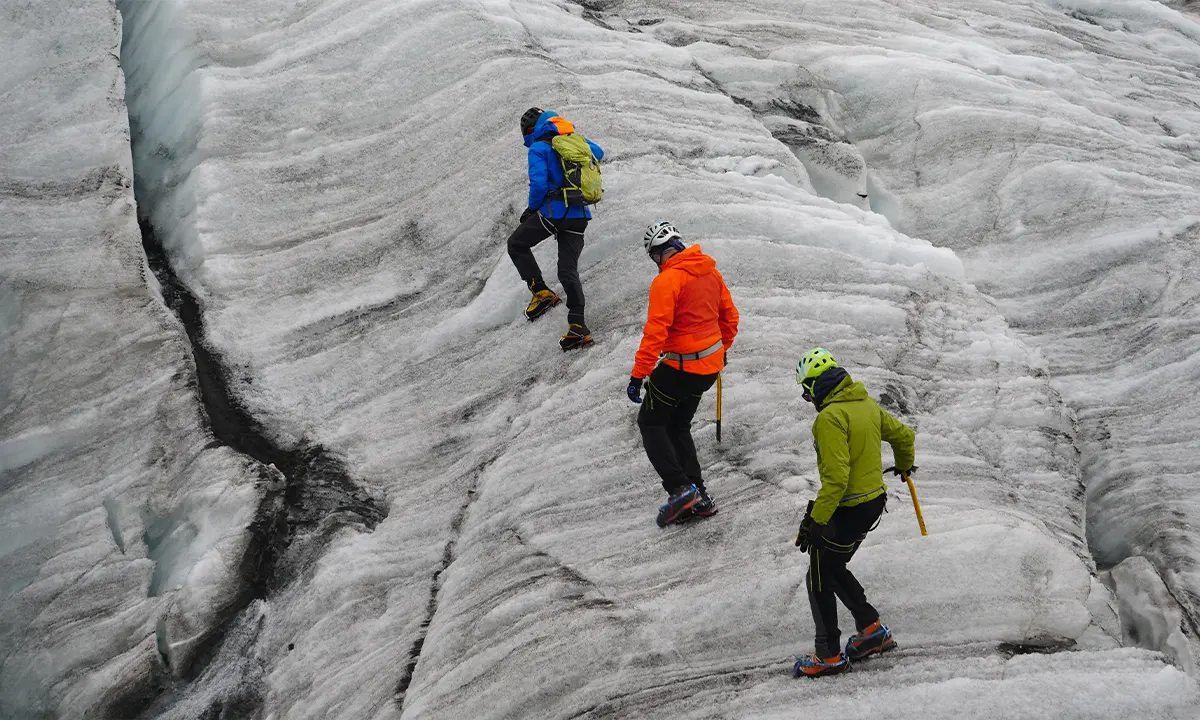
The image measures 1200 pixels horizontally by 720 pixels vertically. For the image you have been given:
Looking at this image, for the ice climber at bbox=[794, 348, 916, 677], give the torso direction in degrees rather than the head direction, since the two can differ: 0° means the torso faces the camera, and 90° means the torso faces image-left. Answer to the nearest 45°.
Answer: approximately 135°

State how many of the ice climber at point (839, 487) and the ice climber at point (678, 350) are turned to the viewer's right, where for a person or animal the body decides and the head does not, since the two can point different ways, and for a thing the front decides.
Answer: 0

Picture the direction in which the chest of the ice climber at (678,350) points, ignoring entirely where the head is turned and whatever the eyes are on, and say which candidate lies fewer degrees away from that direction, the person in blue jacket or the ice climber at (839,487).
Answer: the person in blue jacket

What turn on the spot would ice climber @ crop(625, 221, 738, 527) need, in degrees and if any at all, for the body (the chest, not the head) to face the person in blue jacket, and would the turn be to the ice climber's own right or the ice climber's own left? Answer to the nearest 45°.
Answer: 0° — they already face them

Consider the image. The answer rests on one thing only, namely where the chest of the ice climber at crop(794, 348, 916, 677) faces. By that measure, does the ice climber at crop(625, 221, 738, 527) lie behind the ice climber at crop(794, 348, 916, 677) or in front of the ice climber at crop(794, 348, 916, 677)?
in front

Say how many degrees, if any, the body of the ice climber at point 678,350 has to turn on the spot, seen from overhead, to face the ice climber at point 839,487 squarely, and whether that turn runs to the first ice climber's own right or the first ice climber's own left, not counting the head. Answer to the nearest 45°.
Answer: approximately 180°

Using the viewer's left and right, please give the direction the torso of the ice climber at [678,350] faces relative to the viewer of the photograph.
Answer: facing away from the viewer and to the left of the viewer

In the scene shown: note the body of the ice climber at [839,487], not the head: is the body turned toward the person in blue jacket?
yes
